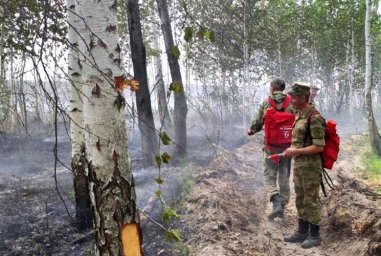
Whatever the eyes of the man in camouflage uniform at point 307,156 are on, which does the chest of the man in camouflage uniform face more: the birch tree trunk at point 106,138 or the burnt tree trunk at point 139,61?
the birch tree trunk

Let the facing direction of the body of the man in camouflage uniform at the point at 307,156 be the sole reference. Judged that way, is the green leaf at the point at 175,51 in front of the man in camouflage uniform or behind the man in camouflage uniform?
in front

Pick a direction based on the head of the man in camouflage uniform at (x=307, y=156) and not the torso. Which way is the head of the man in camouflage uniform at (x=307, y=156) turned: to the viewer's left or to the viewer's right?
to the viewer's left

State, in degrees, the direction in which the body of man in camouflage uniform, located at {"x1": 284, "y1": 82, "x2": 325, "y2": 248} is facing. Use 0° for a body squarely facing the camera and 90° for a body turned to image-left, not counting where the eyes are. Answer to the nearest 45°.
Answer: approximately 45°

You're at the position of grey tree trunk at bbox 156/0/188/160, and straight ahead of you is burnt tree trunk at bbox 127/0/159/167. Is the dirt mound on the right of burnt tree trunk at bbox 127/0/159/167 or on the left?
left

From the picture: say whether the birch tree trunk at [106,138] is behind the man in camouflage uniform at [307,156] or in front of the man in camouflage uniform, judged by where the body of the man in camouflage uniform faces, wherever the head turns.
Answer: in front
